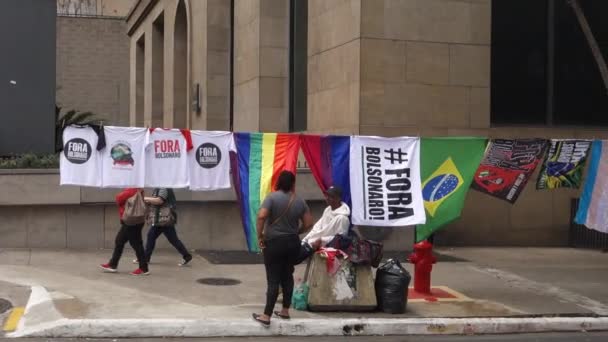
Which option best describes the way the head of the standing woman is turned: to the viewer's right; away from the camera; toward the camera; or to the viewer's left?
away from the camera

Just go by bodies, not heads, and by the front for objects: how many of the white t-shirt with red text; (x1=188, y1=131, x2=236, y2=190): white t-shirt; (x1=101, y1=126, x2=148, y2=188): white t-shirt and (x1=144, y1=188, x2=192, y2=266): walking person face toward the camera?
3

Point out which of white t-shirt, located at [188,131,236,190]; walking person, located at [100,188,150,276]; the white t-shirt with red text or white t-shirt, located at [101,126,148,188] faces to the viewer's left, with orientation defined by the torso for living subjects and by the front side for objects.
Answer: the walking person

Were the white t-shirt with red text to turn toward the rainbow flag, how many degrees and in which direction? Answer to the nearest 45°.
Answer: approximately 45° to its left

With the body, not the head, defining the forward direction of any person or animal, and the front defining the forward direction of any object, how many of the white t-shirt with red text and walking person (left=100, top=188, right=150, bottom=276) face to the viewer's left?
1

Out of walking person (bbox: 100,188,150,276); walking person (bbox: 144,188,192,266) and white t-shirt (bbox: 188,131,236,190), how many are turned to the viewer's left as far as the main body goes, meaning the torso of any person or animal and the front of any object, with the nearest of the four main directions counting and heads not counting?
2

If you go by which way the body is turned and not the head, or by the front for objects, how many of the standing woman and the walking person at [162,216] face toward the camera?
0

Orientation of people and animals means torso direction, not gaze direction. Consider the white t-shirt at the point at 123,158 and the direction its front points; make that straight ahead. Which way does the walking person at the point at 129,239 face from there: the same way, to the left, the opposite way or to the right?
to the right

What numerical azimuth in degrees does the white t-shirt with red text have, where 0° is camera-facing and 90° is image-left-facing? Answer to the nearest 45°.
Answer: approximately 0°

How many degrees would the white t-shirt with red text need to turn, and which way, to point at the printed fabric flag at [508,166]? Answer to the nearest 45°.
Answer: approximately 90° to its left

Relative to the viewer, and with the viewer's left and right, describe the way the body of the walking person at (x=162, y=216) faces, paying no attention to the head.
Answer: facing to the left of the viewer

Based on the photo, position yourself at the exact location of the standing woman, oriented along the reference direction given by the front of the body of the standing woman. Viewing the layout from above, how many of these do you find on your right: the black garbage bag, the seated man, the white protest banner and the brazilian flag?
4
